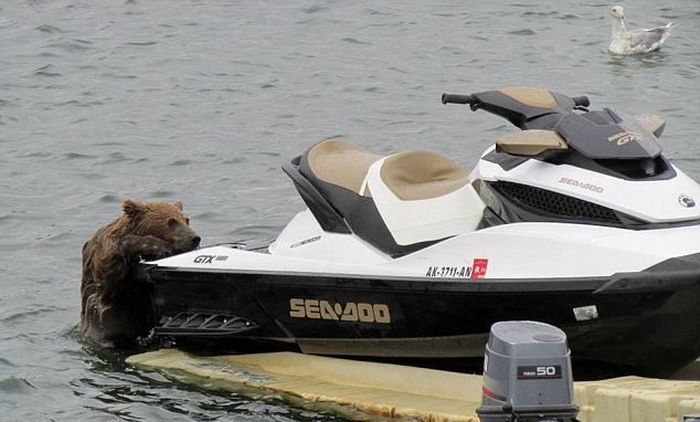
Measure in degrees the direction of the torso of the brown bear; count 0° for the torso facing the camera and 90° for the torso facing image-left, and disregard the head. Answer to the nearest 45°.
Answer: approximately 270°

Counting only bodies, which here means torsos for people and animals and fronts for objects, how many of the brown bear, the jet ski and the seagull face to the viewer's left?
1

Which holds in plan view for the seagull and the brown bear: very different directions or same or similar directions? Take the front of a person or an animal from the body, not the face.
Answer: very different directions

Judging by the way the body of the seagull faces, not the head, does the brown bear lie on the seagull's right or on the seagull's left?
on the seagull's left

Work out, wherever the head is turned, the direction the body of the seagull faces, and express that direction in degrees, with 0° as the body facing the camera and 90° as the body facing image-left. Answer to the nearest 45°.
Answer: approximately 90°

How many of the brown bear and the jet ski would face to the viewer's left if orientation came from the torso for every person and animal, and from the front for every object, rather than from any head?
0

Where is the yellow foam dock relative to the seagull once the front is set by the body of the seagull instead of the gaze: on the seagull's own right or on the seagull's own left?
on the seagull's own left

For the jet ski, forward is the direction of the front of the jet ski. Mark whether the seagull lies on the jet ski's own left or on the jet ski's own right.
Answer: on the jet ski's own left

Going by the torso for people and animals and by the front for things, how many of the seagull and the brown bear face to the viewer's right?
1

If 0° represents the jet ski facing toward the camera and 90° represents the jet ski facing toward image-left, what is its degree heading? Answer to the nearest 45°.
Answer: approximately 315°

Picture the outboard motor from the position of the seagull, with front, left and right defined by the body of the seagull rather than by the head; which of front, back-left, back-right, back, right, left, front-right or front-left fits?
left

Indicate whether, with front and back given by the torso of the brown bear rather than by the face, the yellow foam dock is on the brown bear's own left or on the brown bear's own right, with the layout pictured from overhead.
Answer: on the brown bear's own right
